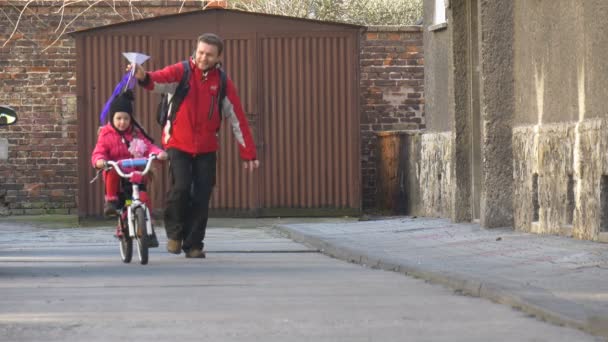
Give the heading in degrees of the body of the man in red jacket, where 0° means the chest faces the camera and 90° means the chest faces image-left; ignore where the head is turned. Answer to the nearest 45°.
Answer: approximately 0°

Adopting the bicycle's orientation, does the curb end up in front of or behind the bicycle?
in front

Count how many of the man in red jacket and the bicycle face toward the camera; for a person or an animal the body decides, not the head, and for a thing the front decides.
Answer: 2

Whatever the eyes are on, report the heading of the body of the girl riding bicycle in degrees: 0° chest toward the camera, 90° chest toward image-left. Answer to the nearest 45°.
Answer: approximately 0°

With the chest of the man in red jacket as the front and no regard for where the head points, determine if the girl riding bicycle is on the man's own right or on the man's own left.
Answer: on the man's own right
